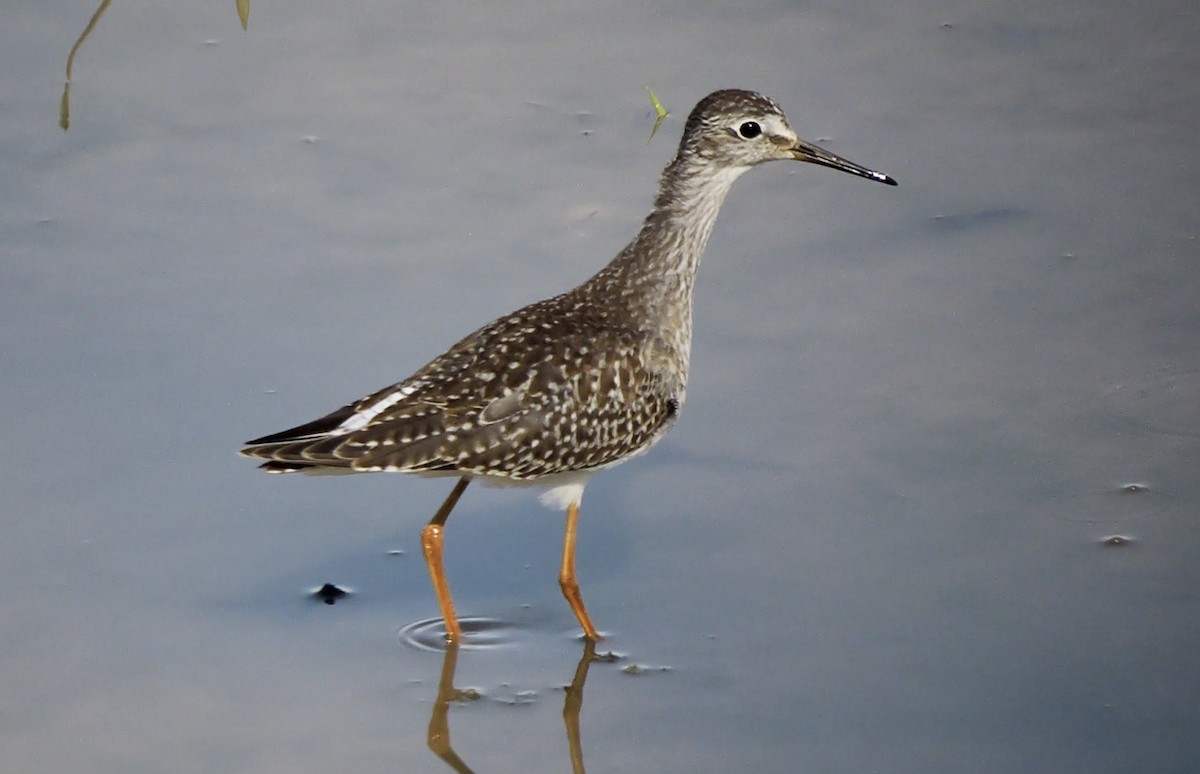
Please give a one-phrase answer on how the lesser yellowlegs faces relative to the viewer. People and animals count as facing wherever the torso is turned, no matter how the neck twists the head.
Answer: facing to the right of the viewer

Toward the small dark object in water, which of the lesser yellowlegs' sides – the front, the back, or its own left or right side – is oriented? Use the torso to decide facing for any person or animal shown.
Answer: back
